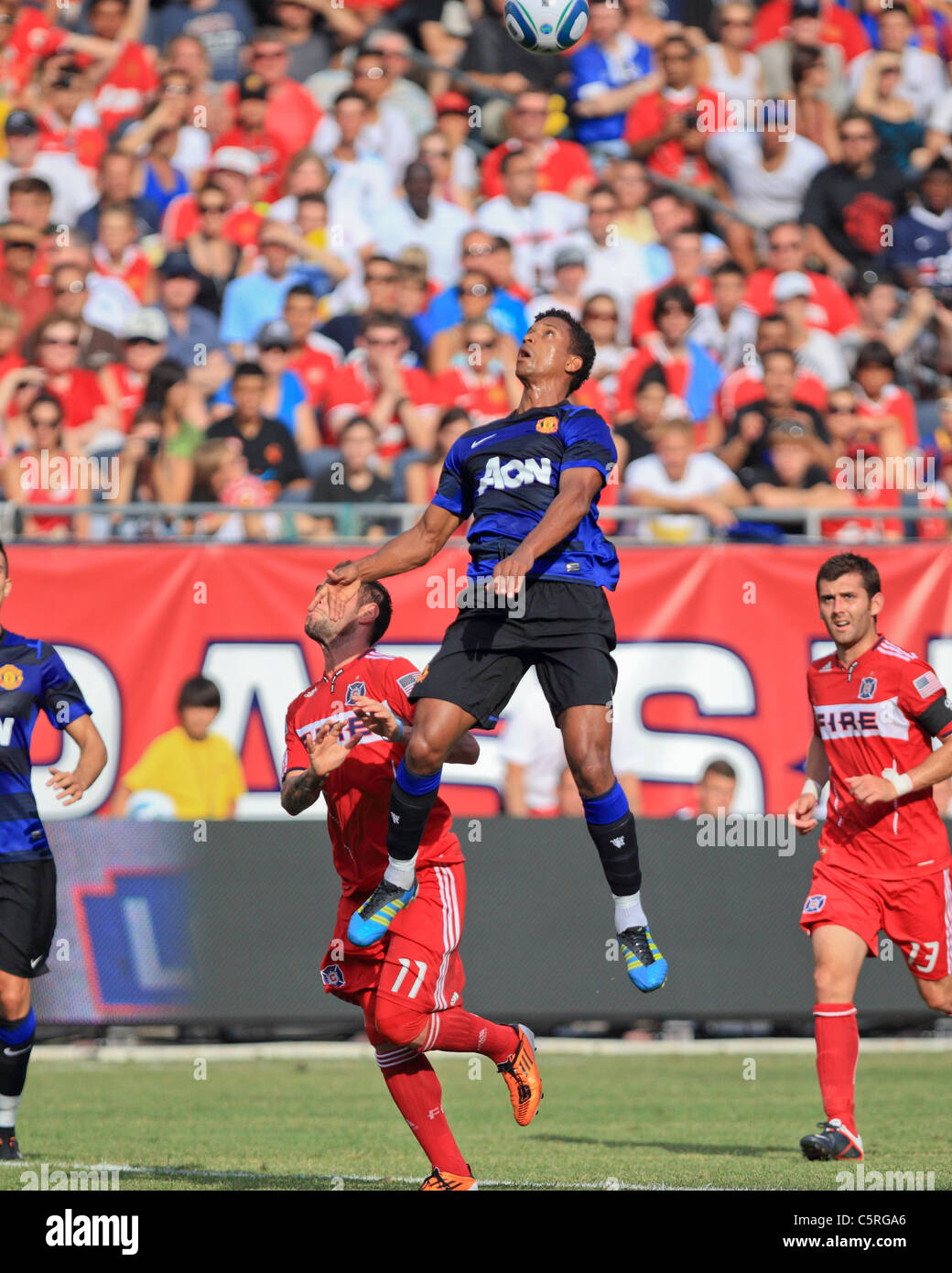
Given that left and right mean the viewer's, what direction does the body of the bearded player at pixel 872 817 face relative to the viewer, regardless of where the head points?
facing the viewer and to the left of the viewer

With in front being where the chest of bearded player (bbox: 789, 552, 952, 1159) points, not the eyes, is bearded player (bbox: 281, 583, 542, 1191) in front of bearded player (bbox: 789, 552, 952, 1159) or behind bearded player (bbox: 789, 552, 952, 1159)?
in front

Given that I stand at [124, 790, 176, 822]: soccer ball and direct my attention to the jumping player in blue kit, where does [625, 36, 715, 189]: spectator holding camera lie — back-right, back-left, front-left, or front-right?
back-left

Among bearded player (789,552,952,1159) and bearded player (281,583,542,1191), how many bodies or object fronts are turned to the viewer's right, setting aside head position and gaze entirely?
0

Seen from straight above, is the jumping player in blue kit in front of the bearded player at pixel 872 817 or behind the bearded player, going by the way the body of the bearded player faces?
in front

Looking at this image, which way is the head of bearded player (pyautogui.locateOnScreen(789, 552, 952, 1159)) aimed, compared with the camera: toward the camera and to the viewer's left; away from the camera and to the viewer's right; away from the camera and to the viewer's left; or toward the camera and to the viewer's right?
toward the camera and to the viewer's left

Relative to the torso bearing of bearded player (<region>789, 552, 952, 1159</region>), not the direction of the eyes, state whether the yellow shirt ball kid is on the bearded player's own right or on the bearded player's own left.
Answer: on the bearded player's own right
